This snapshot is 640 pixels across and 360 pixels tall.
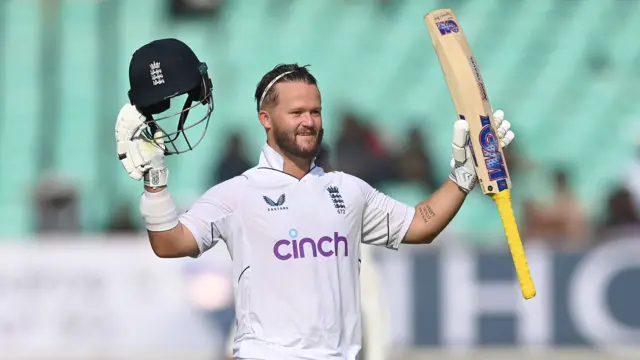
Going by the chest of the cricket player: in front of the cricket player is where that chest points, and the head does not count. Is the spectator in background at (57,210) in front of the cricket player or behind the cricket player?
behind

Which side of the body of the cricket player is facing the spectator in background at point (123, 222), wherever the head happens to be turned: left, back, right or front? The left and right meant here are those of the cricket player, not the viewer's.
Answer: back

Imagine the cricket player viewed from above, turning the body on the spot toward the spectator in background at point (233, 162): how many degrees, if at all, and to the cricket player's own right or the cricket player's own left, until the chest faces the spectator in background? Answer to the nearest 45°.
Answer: approximately 180°

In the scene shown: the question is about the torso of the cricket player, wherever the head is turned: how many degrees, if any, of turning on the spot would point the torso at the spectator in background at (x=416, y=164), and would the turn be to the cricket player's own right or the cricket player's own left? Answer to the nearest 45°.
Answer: approximately 180°

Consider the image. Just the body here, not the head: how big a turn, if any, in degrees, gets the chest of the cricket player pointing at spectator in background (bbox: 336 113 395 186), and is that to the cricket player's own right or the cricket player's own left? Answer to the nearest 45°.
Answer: approximately 180°

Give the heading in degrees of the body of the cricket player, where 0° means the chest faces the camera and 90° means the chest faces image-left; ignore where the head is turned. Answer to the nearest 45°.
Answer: approximately 0°
